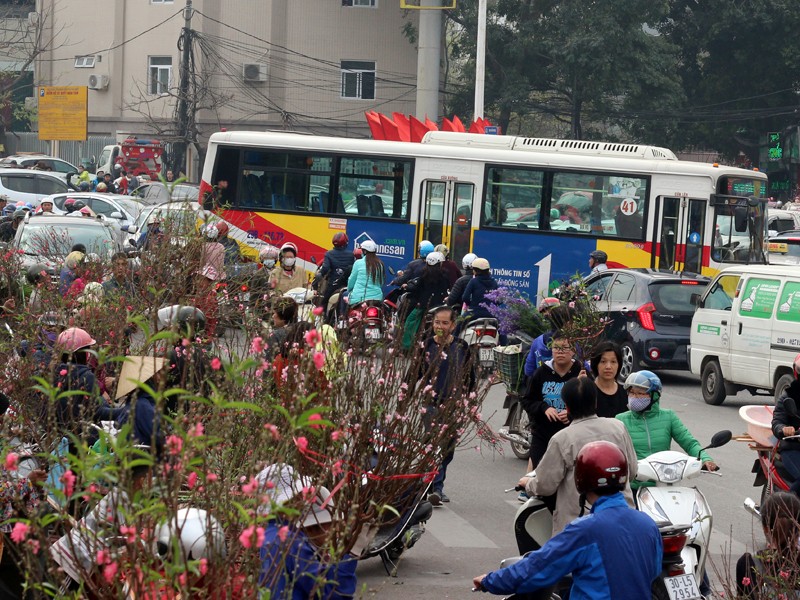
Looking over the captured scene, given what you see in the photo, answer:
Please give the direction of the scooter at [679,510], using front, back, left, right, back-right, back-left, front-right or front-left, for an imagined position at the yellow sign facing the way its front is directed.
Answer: front

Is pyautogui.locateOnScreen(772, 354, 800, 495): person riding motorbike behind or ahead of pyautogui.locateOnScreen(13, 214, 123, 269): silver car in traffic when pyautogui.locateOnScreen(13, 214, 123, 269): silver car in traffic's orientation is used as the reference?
ahead

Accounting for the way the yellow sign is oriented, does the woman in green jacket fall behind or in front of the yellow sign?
in front

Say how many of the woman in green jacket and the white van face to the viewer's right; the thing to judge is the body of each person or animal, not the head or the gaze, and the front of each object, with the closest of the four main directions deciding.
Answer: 0

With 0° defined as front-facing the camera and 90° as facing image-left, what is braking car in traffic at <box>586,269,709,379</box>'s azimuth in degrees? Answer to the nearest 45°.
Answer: approximately 135°

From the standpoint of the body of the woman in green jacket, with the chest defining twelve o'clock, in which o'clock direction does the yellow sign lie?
The yellow sign is roughly at 5 o'clock from the woman in green jacket.

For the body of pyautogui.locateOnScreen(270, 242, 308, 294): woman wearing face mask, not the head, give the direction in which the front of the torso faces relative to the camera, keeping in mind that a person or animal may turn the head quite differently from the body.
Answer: toward the camera

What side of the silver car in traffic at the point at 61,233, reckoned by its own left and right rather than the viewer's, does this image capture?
front

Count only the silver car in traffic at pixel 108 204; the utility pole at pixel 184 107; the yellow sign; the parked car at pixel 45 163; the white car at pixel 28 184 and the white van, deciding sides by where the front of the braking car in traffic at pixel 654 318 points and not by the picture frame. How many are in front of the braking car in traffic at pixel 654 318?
5

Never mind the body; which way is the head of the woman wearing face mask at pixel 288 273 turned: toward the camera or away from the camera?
toward the camera

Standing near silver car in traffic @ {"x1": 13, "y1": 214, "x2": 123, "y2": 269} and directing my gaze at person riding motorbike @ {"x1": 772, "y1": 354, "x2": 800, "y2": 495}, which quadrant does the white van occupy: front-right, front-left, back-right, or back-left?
front-left

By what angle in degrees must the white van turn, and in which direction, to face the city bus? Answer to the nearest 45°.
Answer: approximately 45° to its right

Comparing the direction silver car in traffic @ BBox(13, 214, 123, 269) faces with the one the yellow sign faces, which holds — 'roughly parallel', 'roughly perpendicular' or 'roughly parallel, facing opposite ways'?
roughly parallel

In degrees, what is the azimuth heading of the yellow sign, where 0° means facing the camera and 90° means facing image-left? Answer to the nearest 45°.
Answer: approximately 0°
